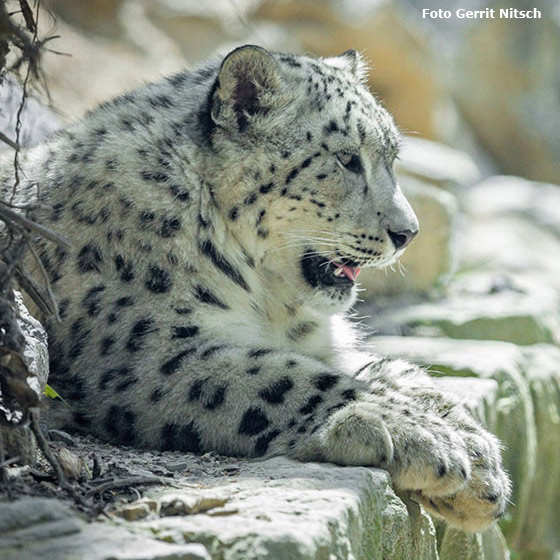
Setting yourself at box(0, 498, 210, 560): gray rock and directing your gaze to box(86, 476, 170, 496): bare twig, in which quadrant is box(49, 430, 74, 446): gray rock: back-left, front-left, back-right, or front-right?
front-left

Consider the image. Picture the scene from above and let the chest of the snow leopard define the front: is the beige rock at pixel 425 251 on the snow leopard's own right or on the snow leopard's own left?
on the snow leopard's own left

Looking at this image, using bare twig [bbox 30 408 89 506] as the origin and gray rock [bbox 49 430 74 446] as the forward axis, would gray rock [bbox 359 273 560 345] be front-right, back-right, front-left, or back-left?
front-right

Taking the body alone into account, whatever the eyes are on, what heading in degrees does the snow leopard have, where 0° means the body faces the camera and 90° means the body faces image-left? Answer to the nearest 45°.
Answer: approximately 270°

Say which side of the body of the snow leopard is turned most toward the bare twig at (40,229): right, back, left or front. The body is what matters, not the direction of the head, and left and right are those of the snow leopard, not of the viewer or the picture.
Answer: back

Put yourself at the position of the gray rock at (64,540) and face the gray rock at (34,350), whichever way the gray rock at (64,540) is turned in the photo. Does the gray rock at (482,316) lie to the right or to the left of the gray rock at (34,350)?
right

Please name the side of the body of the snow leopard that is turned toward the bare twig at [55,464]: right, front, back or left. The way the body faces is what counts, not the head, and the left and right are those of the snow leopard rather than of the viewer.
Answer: right
